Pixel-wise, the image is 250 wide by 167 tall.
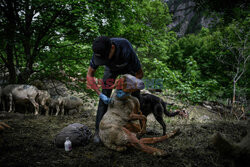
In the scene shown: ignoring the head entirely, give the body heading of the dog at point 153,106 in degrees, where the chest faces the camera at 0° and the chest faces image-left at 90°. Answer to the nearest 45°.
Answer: approximately 90°

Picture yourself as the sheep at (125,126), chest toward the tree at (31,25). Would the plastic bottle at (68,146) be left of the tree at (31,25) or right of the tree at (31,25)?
left
